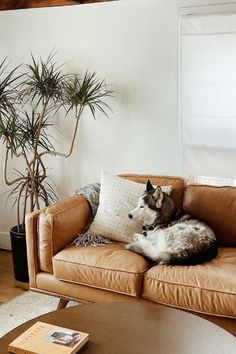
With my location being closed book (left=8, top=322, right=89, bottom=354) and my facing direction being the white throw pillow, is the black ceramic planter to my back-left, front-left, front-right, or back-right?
front-left

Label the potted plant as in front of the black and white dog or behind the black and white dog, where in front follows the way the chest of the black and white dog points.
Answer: in front

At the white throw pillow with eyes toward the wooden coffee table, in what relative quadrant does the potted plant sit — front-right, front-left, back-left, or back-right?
back-right

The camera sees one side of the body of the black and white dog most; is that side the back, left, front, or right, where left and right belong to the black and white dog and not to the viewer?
left

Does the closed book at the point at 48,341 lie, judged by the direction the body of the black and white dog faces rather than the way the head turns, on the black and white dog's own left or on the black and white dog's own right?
on the black and white dog's own left

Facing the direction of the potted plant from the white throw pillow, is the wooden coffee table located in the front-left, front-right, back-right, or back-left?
back-left

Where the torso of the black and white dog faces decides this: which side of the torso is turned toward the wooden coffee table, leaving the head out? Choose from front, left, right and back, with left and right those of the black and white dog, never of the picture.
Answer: left

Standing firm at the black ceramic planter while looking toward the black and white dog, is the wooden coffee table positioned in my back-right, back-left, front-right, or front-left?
front-right

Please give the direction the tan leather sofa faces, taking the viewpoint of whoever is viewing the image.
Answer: facing the viewer and to the left of the viewer
